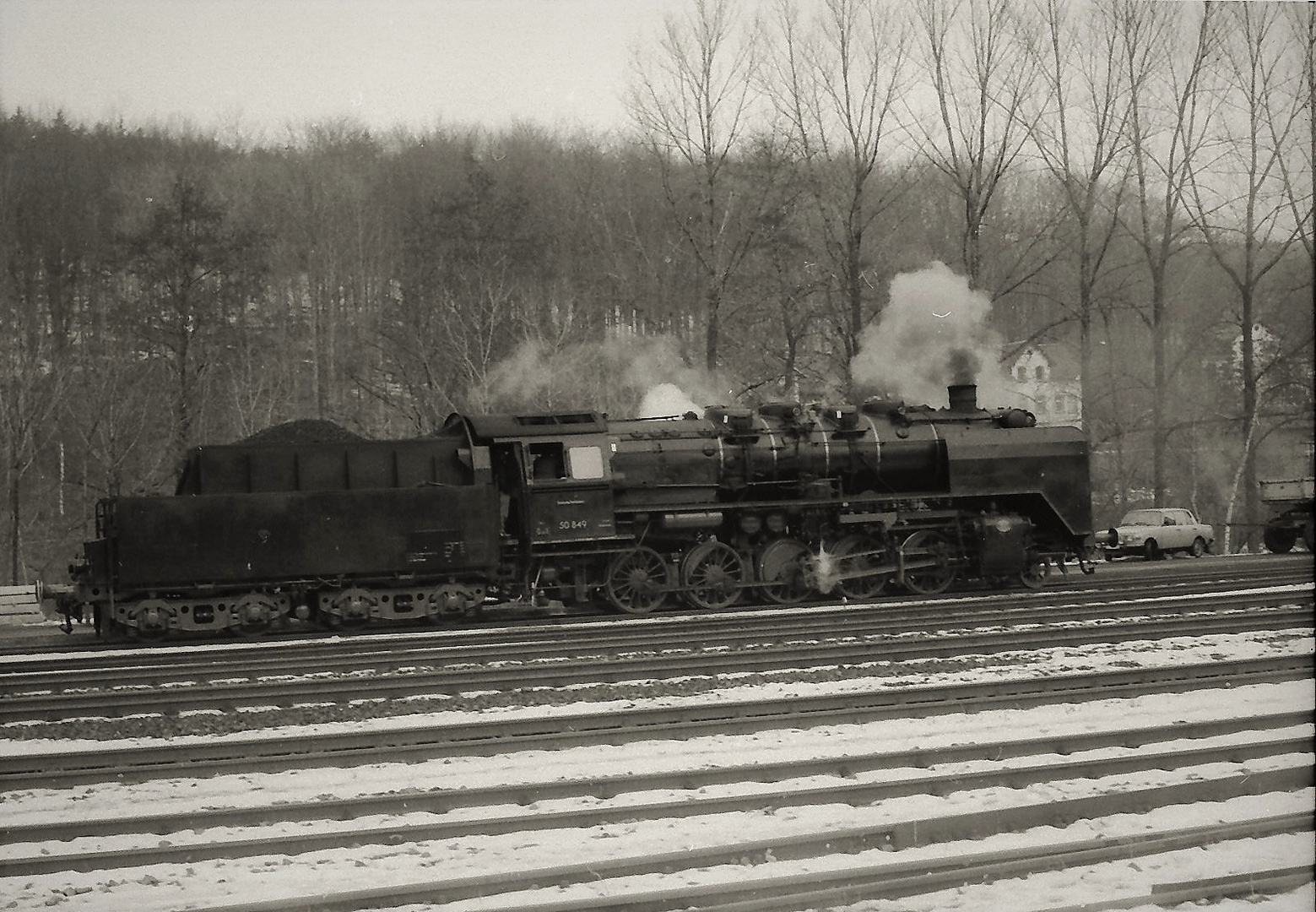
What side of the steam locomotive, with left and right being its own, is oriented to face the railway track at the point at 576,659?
right

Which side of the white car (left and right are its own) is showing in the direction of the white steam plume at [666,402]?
front

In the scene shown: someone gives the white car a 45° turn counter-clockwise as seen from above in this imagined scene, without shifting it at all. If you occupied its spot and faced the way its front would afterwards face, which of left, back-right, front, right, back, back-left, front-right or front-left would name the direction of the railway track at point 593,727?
front

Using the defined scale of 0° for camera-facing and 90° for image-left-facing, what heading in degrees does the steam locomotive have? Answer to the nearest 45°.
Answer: approximately 270°

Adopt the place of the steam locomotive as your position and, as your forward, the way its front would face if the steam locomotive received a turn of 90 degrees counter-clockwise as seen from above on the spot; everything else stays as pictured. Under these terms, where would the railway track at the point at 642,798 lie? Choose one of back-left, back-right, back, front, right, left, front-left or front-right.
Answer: back

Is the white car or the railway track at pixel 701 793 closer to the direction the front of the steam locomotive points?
the white car

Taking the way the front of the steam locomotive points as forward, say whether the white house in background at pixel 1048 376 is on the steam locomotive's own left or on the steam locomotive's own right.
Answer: on the steam locomotive's own left

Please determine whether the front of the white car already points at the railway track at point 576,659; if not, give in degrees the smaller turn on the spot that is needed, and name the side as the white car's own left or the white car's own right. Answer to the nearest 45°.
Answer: approximately 45° to the white car's own left

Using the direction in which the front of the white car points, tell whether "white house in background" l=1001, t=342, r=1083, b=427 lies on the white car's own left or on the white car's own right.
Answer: on the white car's own right

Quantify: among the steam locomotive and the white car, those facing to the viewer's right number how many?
1

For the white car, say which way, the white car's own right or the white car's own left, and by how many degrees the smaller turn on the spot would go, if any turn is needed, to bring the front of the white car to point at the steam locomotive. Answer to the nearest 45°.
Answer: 0° — it already faces it

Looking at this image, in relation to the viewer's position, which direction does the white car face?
facing the viewer and to the left of the viewer

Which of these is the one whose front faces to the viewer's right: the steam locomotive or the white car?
the steam locomotive
